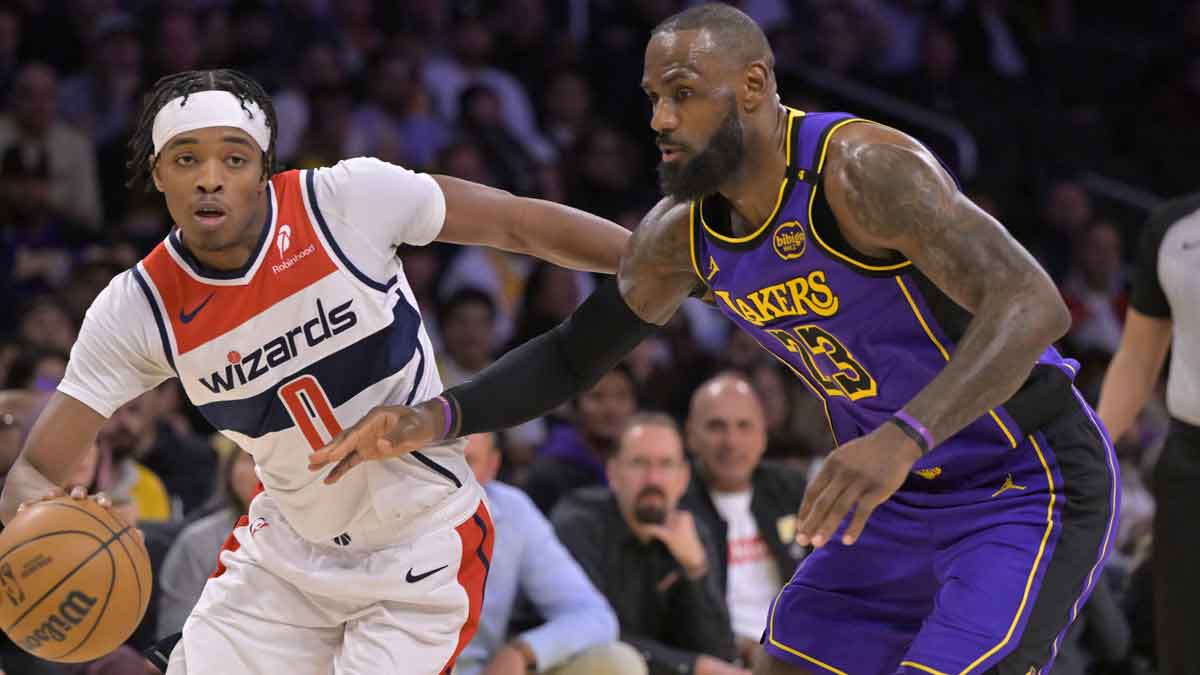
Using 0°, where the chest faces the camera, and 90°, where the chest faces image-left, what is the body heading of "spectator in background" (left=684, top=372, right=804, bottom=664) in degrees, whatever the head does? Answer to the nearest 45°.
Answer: approximately 0°

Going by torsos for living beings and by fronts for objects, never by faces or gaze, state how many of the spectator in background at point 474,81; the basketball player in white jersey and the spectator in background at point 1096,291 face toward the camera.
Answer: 3

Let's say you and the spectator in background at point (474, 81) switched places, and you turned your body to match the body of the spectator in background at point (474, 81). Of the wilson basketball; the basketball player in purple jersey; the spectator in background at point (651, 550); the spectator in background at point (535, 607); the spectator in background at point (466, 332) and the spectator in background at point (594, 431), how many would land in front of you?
6

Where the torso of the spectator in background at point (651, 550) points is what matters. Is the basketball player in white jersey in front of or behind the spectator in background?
in front

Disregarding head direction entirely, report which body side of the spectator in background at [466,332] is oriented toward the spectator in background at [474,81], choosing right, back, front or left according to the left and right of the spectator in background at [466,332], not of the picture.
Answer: back

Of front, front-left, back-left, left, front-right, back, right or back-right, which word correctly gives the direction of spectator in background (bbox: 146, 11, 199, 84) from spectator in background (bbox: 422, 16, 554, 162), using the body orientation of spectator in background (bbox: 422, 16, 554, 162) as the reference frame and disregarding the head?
front-right

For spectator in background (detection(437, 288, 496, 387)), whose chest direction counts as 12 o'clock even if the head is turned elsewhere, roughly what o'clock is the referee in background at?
The referee in background is roughly at 11 o'clock from the spectator in background.
